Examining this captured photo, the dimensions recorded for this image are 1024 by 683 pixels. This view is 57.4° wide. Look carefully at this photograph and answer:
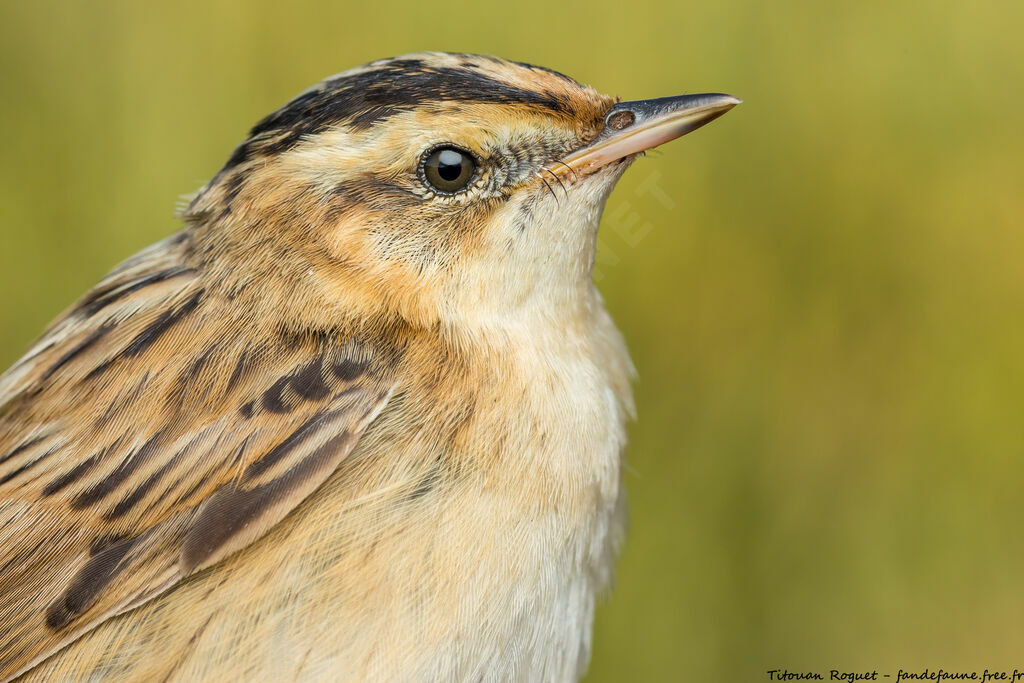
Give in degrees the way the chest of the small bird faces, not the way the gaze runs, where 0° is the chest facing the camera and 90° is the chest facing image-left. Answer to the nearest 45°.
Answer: approximately 270°
